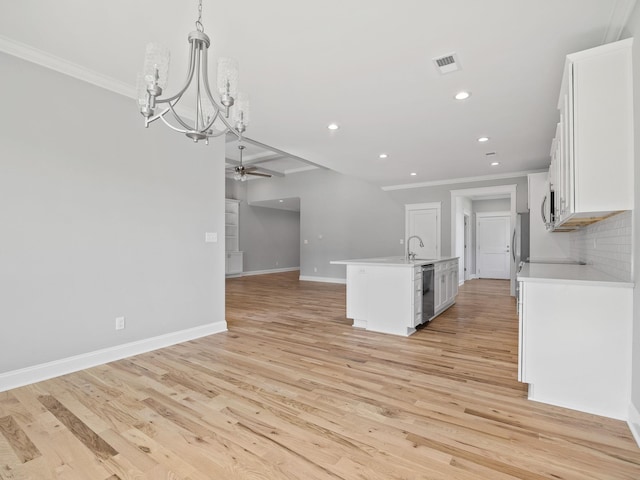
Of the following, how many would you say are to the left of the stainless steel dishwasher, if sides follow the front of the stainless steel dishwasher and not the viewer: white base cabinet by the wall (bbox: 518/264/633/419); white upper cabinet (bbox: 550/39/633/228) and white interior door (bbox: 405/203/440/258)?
1

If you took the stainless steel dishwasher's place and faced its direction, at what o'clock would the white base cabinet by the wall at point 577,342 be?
The white base cabinet by the wall is roughly at 2 o'clock from the stainless steel dishwasher.

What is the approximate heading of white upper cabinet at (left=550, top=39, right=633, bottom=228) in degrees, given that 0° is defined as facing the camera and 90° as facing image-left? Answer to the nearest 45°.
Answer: approximately 90°

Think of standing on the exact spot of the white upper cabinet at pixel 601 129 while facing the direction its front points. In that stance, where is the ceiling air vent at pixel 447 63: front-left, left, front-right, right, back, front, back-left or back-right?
front

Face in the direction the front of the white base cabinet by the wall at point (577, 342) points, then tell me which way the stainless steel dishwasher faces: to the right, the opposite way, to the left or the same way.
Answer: the opposite way

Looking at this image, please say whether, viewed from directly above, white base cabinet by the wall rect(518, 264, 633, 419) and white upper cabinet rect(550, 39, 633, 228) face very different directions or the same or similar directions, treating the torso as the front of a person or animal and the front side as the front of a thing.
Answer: same or similar directions

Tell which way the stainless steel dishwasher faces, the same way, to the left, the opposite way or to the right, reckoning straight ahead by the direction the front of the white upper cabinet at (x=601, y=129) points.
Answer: the opposite way

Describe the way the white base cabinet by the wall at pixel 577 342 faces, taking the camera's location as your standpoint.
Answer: facing to the left of the viewer

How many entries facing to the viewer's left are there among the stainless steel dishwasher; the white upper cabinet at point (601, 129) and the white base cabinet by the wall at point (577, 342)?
2

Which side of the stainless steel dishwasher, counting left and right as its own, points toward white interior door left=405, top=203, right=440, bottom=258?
left

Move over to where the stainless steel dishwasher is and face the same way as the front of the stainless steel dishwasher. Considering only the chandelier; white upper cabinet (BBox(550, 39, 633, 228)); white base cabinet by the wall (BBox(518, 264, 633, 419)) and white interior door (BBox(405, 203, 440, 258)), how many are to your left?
1

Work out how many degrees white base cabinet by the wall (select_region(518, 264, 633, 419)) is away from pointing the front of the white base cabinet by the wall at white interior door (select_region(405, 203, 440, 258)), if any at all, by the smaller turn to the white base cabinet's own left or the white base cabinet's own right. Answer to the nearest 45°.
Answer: approximately 45° to the white base cabinet's own right

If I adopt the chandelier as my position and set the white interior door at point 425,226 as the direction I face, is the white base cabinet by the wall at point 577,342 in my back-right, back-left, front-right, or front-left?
front-right

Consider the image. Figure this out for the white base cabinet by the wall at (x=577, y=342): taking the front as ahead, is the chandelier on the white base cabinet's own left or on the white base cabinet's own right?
on the white base cabinet's own left

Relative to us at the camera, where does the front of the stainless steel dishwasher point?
facing to the right of the viewer

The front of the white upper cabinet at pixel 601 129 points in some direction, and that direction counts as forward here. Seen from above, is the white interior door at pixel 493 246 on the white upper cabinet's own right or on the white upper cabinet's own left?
on the white upper cabinet's own right
